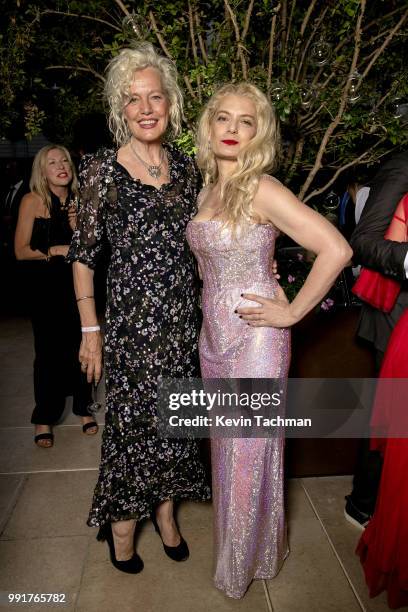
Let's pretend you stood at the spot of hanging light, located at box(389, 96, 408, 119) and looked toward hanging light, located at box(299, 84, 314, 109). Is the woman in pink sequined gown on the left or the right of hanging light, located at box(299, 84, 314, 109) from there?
left

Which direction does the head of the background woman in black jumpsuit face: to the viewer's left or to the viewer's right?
to the viewer's right

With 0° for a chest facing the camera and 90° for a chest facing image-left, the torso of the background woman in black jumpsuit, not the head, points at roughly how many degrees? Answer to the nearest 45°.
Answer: approximately 315°
